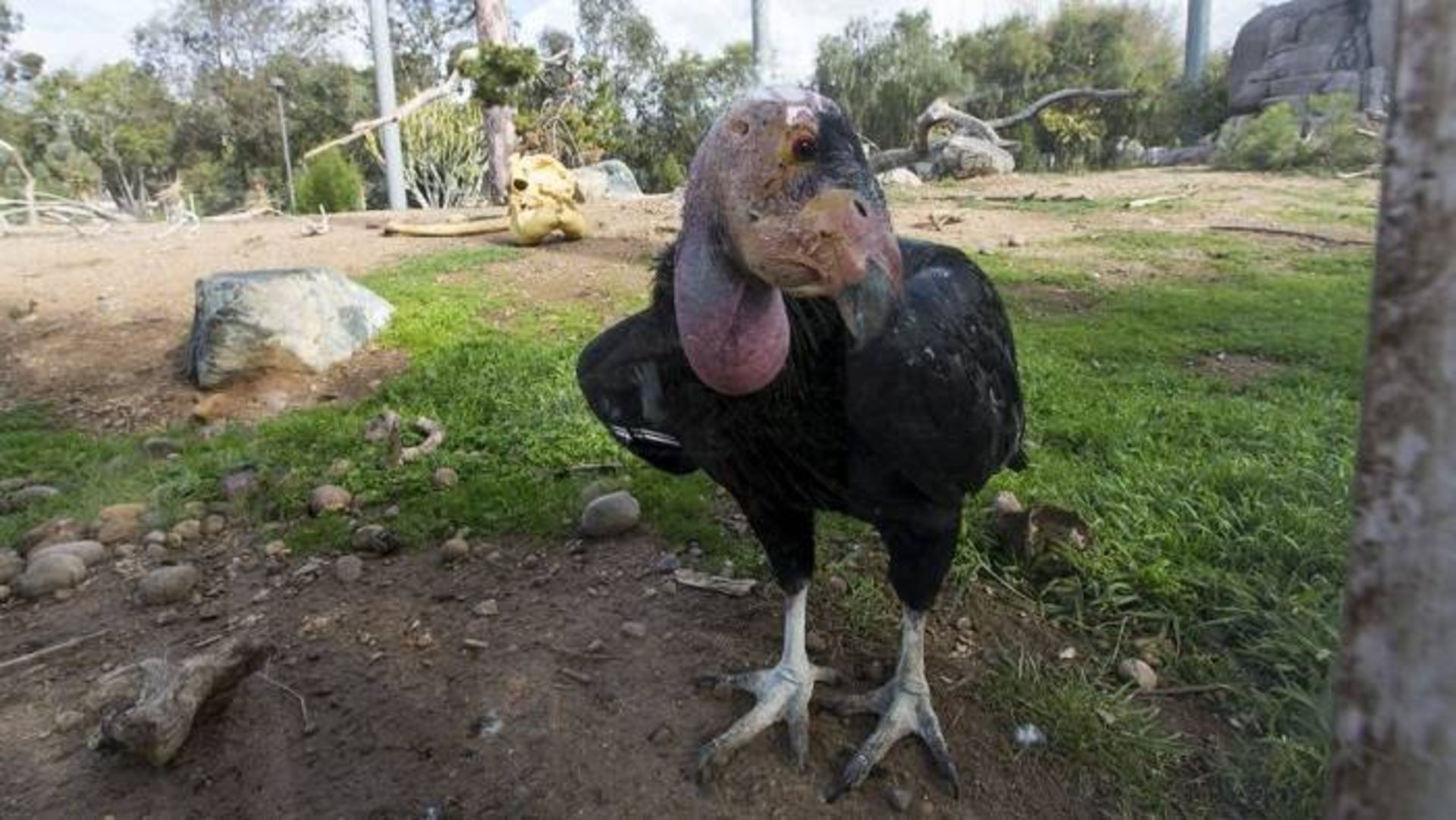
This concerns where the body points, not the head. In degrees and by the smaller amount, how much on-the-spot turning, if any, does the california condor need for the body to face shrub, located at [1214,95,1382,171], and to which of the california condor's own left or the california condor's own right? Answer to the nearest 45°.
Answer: approximately 135° to the california condor's own left

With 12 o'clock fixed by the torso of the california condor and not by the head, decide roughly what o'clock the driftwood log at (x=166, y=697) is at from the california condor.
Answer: The driftwood log is roughly at 3 o'clock from the california condor.

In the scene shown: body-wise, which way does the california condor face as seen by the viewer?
toward the camera

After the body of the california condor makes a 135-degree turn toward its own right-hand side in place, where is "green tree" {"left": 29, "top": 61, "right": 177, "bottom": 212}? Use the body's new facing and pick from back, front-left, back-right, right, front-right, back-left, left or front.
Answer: front

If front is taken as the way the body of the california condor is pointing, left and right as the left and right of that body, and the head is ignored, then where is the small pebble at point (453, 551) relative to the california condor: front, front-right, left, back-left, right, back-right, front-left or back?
back-right

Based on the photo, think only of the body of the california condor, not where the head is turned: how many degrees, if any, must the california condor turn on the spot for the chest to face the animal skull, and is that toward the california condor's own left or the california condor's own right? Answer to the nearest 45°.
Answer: approximately 180°

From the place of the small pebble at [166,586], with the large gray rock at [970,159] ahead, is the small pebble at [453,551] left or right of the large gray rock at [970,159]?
right

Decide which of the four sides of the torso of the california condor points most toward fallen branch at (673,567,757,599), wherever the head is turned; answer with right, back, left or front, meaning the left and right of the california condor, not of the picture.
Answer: back

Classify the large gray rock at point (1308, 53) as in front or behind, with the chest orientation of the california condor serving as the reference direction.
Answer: behind

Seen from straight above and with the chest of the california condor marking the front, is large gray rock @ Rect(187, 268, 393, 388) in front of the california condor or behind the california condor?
behind

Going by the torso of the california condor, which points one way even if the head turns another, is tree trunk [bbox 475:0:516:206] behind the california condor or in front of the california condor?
behind
